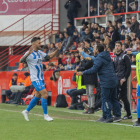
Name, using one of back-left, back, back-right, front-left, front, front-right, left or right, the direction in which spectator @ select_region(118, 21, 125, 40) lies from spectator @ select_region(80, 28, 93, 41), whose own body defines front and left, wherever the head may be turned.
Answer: left

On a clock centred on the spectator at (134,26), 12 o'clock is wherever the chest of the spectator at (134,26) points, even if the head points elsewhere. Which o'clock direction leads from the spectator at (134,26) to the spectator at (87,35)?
the spectator at (87,35) is roughly at 3 o'clock from the spectator at (134,26).

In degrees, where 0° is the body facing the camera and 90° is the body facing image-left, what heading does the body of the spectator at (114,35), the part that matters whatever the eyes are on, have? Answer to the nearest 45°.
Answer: approximately 45°

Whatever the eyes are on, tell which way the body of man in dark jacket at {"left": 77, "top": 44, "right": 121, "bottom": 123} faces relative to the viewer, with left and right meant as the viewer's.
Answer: facing to the left of the viewer

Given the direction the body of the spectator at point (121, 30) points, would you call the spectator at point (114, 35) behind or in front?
in front

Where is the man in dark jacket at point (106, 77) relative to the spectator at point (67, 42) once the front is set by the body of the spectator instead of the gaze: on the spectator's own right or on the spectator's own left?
on the spectator's own left

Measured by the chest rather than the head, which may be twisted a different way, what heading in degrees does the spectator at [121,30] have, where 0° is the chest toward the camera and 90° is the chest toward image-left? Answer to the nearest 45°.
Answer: approximately 45°
